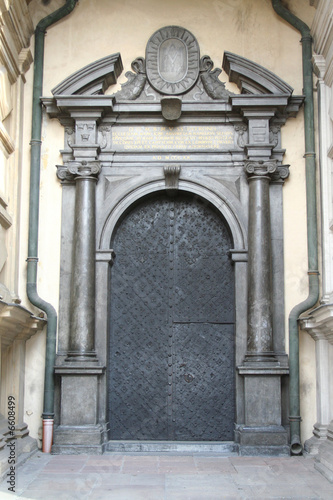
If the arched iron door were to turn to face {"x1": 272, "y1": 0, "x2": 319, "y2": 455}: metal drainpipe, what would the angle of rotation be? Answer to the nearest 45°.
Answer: approximately 90° to its left

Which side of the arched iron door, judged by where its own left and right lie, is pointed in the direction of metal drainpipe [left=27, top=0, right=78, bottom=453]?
right

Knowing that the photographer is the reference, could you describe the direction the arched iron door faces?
facing the viewer

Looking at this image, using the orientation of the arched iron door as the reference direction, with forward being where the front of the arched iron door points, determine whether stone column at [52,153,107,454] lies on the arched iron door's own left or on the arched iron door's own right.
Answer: on the arched iron door's own right

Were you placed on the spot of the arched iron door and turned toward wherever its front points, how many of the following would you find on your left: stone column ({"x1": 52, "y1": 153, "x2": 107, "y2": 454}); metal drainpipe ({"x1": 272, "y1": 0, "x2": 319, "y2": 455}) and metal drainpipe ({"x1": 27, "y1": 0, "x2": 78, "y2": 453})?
1

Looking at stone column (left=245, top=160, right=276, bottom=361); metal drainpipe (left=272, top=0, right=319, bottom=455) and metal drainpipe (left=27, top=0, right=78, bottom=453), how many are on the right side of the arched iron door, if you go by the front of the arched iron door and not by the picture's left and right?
1

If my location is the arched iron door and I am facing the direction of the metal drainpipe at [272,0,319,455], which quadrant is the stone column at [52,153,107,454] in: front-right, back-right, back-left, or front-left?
back-right

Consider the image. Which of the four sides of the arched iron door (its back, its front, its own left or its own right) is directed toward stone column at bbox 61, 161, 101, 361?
right

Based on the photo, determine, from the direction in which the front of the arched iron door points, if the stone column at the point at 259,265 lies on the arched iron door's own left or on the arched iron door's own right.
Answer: on the arched iron door's own left
